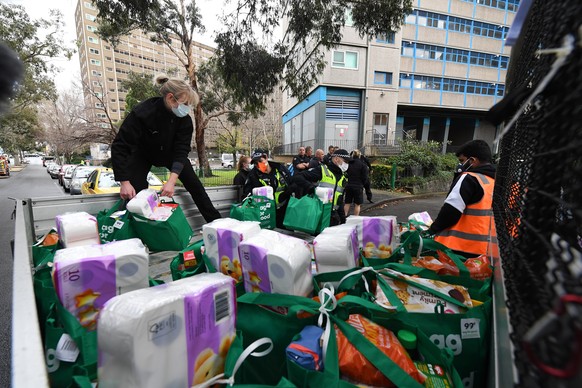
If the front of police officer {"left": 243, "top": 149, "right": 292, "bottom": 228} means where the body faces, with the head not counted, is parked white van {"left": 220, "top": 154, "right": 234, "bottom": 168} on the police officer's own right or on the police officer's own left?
on the police officer's own right

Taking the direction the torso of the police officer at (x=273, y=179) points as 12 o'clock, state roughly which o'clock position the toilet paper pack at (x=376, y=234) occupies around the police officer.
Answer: The toilet paper pack is roughly at 10 o'clock from the police officer.

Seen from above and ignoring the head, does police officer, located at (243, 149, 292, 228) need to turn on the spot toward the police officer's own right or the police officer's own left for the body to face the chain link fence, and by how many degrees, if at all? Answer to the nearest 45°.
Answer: approximately 45° to the police officer's own left

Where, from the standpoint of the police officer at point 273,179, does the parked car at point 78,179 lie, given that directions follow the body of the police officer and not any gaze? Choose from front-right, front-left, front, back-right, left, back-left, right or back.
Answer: right

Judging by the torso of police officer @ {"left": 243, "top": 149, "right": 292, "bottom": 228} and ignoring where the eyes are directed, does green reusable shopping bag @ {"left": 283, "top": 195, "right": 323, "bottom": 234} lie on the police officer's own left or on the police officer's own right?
on the police officer's own left

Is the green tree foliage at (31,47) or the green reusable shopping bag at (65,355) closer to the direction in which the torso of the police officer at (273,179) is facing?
the green reusable shopping bag

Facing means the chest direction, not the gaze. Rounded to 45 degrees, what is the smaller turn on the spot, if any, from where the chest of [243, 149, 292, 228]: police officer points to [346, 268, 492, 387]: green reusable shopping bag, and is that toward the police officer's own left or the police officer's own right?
approximately 45° to the police officer's own left

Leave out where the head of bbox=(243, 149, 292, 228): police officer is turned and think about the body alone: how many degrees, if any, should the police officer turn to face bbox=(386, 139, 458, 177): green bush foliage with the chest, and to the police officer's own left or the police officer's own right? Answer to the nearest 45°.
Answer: approximately 180°

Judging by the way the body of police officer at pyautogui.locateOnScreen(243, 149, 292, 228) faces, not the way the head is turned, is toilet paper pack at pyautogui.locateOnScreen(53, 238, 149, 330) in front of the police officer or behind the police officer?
in front

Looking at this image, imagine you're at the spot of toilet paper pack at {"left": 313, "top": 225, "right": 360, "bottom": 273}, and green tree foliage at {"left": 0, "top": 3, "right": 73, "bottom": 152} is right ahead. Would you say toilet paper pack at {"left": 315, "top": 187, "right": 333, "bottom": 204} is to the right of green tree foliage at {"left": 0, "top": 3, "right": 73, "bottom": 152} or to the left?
right

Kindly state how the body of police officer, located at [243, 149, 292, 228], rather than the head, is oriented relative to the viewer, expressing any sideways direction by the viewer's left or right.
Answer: facing the viewer and to the left of the viewer

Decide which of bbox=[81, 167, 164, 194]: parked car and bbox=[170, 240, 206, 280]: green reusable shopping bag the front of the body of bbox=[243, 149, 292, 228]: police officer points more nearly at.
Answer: the green reusable shopping bag

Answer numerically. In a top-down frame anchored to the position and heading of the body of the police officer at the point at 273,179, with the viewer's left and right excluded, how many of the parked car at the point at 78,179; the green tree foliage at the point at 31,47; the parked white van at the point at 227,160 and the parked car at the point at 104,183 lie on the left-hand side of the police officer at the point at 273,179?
0

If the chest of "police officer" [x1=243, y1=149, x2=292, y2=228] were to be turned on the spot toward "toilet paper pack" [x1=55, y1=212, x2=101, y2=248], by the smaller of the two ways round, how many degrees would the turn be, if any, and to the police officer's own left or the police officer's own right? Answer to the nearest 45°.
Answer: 0° — they already face it

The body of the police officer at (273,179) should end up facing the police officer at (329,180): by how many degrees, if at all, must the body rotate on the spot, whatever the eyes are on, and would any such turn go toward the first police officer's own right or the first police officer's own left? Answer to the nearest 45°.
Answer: approximately 135° to the first police officer's own left

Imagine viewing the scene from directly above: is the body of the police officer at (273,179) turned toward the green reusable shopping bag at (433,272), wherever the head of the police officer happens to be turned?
no

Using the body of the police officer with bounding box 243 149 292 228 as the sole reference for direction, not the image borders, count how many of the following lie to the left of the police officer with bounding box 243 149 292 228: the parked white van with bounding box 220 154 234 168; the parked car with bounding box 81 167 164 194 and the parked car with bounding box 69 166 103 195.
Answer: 0

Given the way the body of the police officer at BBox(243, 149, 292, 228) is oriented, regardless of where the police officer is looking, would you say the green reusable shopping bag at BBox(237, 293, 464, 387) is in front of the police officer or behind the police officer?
in front

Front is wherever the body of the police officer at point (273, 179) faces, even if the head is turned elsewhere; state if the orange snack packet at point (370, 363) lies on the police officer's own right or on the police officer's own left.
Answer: on the police officer's own left

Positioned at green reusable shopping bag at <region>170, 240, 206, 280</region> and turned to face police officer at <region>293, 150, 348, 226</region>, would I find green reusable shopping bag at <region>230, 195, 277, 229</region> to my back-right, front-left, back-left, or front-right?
front-left
